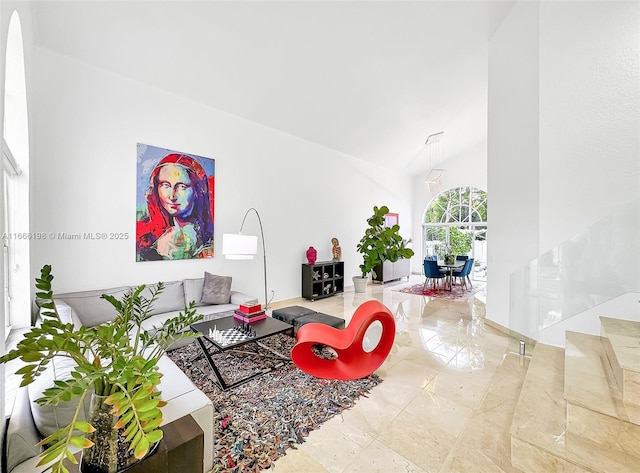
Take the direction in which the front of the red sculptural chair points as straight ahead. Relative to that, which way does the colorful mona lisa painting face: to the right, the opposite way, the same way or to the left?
the opposite way

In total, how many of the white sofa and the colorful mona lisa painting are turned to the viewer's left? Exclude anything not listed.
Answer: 0

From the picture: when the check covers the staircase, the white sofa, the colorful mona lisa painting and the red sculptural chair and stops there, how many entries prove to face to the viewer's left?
2

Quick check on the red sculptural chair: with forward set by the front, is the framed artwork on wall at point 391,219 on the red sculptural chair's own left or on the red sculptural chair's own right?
on the red sculptural chair's own right

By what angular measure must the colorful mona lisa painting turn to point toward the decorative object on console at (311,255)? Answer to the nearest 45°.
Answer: approximately 45° to its left

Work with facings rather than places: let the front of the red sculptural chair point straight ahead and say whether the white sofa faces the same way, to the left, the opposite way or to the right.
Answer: the opposite way

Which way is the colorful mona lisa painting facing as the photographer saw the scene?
facing the viewer and to the right of the viewer

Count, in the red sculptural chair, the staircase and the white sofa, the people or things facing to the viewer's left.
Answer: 2

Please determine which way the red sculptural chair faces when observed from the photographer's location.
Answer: facing to the left of the viewer

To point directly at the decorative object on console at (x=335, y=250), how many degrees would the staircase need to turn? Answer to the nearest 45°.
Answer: approximately 45° to its right

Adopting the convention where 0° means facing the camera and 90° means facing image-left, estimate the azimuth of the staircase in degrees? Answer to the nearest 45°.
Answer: approximately 90°

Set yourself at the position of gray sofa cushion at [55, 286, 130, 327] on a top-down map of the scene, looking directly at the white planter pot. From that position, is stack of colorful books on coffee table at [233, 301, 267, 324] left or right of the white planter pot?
right
